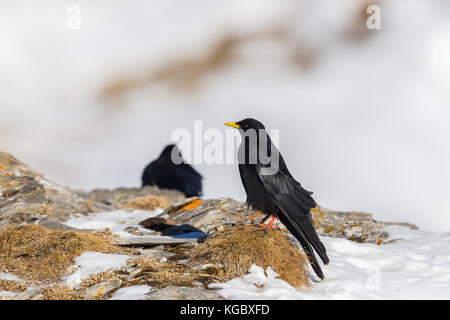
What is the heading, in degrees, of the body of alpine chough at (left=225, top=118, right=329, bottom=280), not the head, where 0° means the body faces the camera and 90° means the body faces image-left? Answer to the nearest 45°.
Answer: approximately 90°

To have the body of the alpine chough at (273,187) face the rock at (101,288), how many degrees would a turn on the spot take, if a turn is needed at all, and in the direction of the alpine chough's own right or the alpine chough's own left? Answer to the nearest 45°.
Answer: approximately 45° to the alpine chough's own left

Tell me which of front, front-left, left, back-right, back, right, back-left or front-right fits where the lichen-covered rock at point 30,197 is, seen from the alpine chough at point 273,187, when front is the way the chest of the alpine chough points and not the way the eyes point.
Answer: front-right

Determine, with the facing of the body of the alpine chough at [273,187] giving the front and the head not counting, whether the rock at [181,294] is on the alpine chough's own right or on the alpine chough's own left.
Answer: on the alpine chough's own left

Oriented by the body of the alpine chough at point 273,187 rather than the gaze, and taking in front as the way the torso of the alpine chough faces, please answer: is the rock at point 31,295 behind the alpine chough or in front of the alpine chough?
in front

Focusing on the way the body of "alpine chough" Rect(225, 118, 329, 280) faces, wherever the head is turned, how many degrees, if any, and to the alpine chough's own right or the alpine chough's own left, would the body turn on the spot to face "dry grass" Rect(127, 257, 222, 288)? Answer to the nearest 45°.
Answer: approximately 45° to the alpine chough's own left

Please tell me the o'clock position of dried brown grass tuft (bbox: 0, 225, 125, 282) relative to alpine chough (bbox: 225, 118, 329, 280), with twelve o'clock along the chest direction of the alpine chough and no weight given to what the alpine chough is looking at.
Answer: The dried brown grass tuft is roughly at 12 o'clock from the alpine chough.

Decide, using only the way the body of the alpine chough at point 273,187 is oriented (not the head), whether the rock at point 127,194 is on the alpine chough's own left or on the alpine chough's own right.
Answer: on the alpine chough's own right
